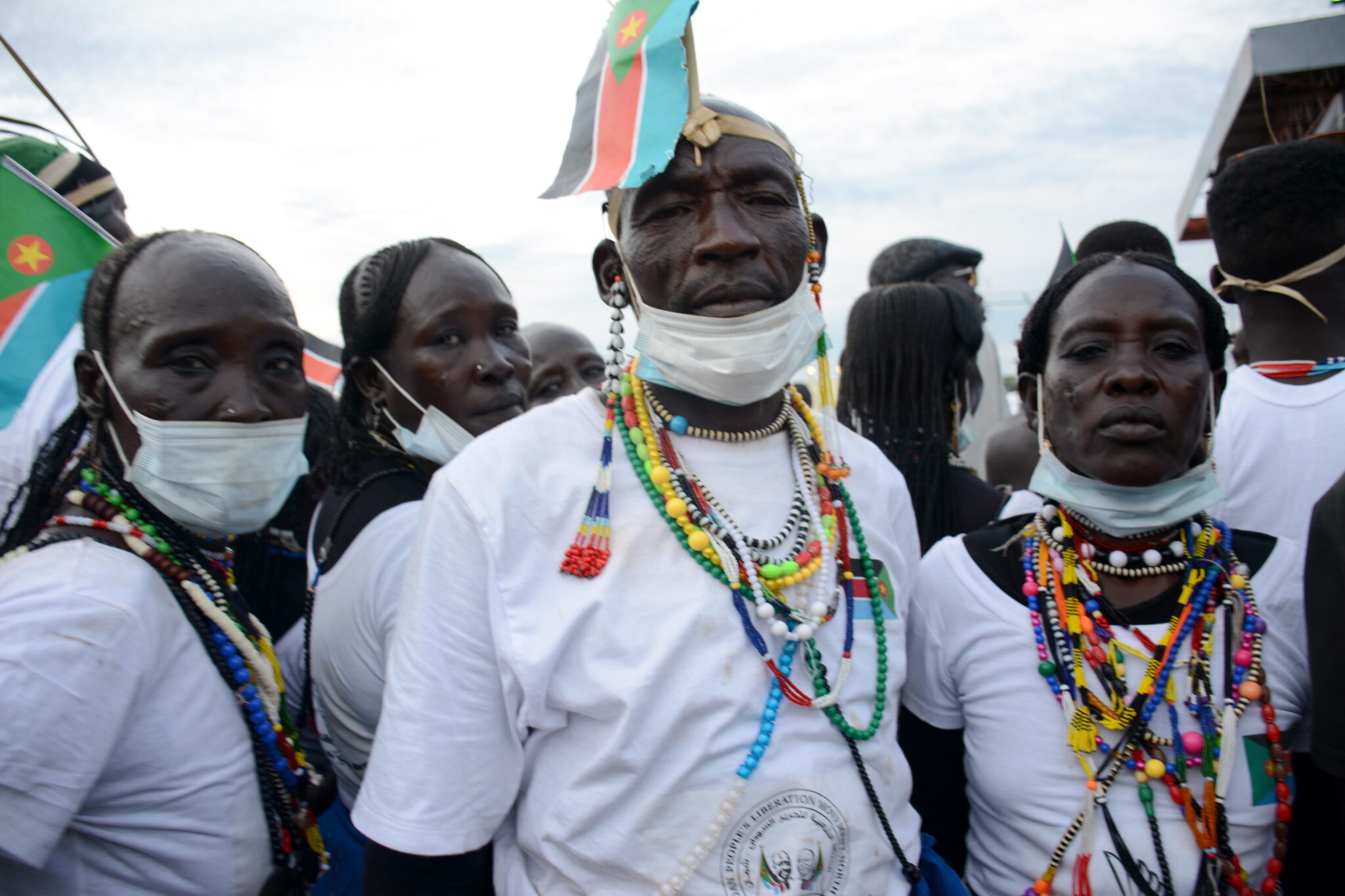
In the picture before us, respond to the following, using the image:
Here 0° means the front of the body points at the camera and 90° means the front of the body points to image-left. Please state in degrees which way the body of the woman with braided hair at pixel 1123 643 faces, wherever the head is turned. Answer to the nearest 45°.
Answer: approximately 0°

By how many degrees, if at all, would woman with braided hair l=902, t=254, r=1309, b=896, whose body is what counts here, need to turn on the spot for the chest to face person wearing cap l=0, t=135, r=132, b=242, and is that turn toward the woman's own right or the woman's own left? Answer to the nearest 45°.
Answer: approximately 90° to the woman's own right

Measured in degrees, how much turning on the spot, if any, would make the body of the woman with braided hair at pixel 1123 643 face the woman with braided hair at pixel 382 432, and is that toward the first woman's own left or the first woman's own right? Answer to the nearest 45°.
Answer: approximately 90° to the first woman's own right

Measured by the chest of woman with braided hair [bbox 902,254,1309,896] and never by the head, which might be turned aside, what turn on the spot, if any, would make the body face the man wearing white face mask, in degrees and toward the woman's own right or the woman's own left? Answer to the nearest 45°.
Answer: approximately 45° to the woman's own right

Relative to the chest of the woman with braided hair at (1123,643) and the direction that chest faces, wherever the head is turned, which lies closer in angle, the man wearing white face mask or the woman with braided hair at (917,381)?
the man wearing white face mask

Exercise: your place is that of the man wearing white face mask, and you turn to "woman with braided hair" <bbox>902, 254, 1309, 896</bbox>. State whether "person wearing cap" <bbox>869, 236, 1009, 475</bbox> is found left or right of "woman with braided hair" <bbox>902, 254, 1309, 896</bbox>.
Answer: left

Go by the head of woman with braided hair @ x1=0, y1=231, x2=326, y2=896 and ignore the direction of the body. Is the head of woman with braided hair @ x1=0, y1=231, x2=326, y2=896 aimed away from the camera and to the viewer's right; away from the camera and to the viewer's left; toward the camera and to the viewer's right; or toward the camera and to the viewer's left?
toward the camera and to the viewer's right

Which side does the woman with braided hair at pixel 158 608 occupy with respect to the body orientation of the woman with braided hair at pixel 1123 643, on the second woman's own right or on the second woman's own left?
on the second woman's own right

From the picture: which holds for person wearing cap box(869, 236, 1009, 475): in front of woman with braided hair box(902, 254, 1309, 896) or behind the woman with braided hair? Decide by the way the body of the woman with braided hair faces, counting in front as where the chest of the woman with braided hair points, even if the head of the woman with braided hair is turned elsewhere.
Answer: behind
